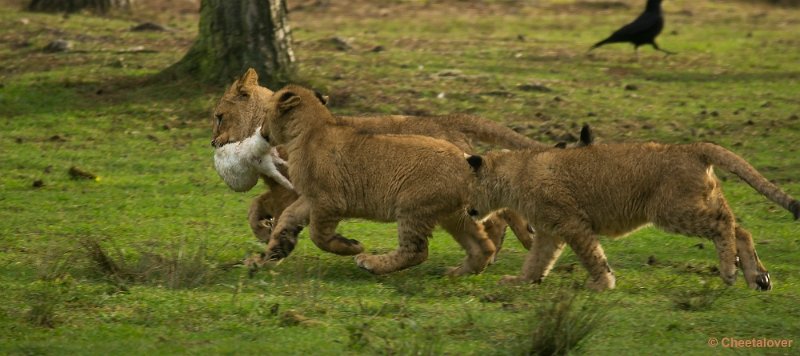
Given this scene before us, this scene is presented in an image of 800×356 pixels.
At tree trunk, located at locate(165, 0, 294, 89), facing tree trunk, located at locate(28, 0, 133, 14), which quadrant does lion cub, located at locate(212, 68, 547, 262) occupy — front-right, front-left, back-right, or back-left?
back-left

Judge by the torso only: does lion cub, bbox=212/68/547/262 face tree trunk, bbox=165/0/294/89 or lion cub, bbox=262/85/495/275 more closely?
the tree trunk

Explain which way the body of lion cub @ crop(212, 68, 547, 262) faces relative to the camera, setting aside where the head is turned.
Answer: to the viewer's left

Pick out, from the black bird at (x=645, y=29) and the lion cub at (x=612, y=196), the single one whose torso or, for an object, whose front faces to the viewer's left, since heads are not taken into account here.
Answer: the lion cub

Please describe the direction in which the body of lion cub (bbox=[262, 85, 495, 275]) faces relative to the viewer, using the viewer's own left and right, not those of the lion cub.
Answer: facing to the left of the viewer

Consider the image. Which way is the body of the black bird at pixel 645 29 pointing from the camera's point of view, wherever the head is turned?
to the viewer's right

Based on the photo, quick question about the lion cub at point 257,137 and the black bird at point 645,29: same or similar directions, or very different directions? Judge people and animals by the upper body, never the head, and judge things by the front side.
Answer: very different directions

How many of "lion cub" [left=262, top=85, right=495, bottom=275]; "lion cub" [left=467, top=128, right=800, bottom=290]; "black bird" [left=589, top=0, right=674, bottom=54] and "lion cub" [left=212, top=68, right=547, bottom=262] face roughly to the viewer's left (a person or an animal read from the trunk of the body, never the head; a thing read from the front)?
3

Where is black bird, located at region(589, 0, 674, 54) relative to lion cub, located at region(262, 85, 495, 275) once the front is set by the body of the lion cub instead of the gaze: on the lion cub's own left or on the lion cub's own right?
on the lion cub's own right

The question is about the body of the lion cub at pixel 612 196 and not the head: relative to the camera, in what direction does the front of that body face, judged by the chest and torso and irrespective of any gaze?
to the viewer's left

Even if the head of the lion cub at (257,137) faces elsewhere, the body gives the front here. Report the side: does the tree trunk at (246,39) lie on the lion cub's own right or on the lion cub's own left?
on the lion cub's own right
